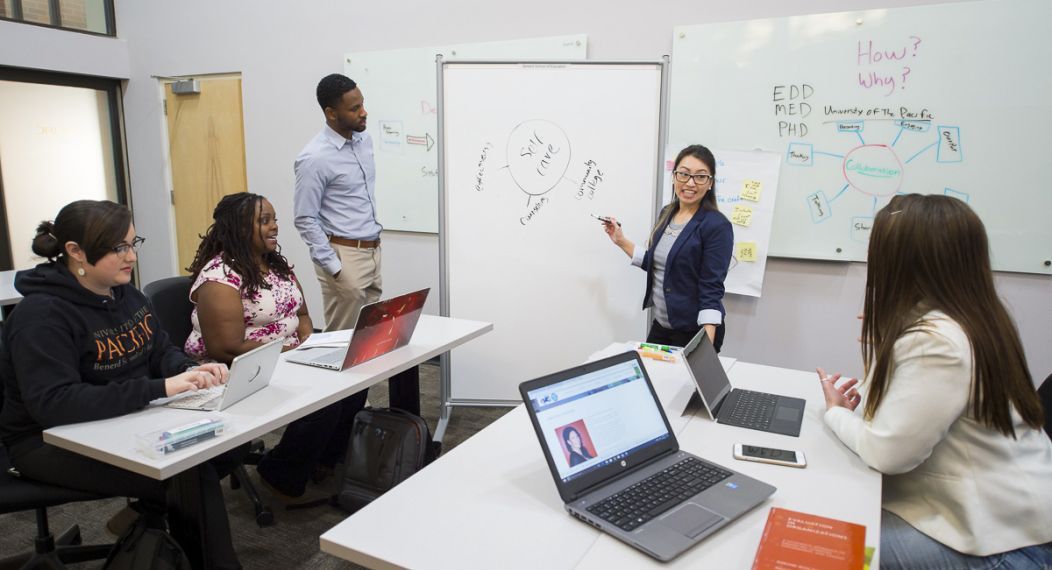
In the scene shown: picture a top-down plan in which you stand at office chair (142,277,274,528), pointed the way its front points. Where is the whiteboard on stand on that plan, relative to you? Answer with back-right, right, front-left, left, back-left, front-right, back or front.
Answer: front-left

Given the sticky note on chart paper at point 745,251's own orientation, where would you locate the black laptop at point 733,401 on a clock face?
The black laptop is roughly at 12 o'clock from the sticky note on chart paper.

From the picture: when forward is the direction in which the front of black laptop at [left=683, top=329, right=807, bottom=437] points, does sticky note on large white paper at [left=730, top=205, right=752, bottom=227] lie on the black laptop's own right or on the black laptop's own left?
on the black laptop's own left

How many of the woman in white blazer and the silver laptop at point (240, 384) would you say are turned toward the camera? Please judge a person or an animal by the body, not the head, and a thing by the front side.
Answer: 0

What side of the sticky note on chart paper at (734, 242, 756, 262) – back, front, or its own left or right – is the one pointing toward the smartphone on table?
front

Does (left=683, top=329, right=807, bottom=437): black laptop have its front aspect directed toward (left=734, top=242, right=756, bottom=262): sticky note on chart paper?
no

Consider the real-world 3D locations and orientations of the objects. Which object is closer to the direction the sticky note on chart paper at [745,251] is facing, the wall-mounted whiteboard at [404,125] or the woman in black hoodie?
the woman in black hoodie

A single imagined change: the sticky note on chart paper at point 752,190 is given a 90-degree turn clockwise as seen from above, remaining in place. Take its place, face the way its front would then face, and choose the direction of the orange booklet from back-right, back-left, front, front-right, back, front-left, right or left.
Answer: left

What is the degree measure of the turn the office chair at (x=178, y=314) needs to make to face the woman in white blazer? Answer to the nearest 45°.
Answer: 0° — it already faces them

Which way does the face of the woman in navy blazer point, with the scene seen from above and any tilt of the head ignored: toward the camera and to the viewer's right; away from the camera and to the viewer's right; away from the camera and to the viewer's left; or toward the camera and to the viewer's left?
toward the camera and to the viewer's left

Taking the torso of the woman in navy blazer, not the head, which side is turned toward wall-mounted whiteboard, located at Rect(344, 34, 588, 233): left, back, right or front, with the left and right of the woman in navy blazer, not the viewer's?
right

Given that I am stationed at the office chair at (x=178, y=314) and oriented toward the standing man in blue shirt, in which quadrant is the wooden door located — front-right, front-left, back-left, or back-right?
front-left

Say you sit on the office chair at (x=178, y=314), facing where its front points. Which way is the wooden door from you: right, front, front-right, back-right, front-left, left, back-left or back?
back-left

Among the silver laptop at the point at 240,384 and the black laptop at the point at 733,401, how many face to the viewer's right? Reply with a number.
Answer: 1

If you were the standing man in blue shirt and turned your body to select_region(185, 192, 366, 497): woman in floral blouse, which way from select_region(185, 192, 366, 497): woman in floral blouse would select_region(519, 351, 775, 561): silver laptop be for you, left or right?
left

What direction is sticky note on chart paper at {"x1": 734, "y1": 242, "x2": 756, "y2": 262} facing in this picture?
toward the camera

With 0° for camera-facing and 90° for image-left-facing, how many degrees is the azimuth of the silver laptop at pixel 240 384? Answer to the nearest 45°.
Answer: approximately 135°

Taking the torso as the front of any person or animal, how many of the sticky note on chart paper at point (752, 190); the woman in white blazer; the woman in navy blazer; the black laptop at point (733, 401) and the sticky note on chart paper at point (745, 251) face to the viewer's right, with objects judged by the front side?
1

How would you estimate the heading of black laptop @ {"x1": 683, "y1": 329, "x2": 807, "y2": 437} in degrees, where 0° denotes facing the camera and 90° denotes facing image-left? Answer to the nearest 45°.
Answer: approximately 270°

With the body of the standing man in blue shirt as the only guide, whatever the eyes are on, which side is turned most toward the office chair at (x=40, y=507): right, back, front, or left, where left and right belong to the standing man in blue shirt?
right

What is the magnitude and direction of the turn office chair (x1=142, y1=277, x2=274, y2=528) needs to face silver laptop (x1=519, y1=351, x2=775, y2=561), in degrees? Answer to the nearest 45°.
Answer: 0° — it already faces it

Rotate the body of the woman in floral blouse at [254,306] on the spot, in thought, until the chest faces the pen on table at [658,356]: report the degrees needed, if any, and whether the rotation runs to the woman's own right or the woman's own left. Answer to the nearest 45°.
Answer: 0° — they already face it

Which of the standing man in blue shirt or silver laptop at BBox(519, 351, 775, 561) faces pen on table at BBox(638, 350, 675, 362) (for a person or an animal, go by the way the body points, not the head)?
the standing man in blue shirt

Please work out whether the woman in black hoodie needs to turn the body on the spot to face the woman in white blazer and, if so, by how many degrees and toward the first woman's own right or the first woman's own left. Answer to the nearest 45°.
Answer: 0° — they already face them

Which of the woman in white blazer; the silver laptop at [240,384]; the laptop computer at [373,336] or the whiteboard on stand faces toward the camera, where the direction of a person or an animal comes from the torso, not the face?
the whiteboard on stand

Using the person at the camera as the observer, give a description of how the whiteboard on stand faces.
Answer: facing the viewer

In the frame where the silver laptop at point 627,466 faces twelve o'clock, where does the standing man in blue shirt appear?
The standing man in blue shirt is roughly at 6 o'clock from the silver laptop.
